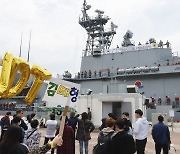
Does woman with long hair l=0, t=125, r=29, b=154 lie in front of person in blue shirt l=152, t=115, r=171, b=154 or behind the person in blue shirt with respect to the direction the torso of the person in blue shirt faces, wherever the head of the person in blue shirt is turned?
behind

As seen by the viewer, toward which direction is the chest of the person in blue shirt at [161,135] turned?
away from the camera

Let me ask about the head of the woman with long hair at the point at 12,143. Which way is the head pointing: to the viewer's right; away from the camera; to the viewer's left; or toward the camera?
away from the camera

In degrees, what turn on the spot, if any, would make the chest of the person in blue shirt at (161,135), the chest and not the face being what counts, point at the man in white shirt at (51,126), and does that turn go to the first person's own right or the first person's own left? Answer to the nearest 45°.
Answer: approximately 90° to the first person's own left

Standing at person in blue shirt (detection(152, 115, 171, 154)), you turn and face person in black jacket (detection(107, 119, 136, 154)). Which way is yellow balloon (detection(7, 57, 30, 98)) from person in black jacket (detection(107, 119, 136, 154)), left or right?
right
